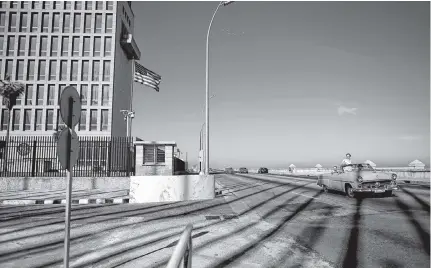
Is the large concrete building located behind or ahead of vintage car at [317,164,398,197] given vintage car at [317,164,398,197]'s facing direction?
behind

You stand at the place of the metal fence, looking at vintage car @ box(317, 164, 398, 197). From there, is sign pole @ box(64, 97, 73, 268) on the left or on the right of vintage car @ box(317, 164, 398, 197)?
right

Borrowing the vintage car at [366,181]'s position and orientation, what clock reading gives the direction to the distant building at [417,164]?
The distant building is roughly at 8 o'clock from the vintage car.

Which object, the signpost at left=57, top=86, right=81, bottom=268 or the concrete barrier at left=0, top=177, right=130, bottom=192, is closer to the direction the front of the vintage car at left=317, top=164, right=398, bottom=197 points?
the signpost

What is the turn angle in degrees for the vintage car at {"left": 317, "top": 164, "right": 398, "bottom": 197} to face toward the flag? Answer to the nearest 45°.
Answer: approximately 180°

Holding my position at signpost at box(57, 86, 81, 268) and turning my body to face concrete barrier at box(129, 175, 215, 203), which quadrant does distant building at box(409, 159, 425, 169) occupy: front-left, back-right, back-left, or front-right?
front-right

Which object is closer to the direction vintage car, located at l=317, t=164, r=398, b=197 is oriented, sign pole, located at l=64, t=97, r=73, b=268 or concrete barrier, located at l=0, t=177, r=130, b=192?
the sign pole

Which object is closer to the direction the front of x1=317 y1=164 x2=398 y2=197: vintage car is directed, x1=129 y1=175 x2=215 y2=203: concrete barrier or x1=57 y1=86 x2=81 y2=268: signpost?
the signpost

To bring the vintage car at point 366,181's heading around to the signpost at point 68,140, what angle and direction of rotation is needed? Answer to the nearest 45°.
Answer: approximately 45° to its right

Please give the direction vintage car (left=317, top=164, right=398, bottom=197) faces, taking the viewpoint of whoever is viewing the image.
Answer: facing the viewer and to the right of the viewer
